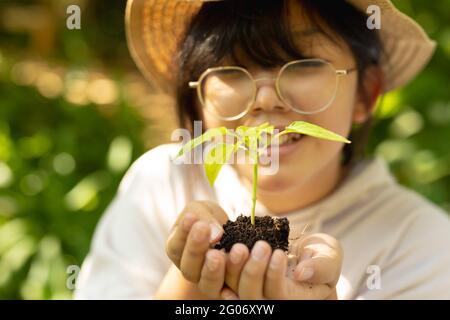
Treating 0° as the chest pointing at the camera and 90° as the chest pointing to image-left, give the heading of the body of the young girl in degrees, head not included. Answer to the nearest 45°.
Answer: approximately 0°
